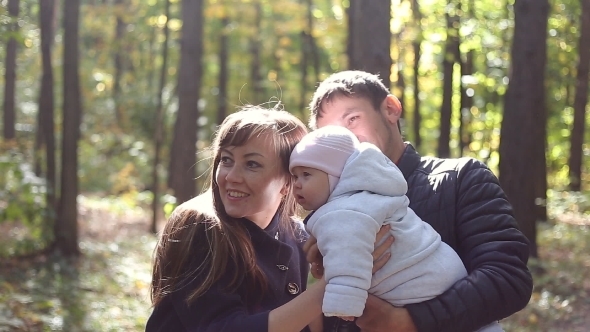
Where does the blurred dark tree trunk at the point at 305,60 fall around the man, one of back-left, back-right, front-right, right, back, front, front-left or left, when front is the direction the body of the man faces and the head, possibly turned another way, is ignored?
back-right

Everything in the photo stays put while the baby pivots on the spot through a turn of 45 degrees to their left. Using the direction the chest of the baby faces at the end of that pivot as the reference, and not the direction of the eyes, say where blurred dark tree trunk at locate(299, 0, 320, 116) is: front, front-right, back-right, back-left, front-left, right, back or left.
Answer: back-right

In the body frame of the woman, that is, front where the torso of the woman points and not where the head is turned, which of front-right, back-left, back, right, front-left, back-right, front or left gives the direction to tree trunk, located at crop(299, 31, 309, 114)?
back-left

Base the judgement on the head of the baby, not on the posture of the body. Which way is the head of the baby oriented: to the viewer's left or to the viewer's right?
to the viewer's left

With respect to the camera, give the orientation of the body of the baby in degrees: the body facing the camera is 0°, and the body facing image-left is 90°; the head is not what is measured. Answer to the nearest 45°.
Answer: approximately 90°

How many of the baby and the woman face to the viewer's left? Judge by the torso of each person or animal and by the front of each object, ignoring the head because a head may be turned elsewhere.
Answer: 1

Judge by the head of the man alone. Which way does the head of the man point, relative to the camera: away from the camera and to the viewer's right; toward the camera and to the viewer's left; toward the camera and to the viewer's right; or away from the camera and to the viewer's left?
toward the camera and to the viewer's left

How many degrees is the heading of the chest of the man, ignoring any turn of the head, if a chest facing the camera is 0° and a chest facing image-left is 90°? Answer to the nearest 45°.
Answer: approximately 45°

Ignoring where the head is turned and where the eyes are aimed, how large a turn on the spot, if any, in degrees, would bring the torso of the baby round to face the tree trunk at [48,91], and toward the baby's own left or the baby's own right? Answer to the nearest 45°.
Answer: approximately 45° to the baby's own right

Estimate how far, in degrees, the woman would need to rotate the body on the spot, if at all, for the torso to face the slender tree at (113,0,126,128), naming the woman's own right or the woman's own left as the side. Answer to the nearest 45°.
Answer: approximately 135° to the woman's own left

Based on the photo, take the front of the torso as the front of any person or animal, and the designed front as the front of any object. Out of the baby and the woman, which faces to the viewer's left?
the baby

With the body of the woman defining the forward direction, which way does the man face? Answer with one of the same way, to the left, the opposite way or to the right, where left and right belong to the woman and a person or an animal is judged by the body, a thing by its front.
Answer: to the right

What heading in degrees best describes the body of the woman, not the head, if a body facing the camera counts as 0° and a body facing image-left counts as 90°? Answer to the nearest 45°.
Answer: approximately 315°
